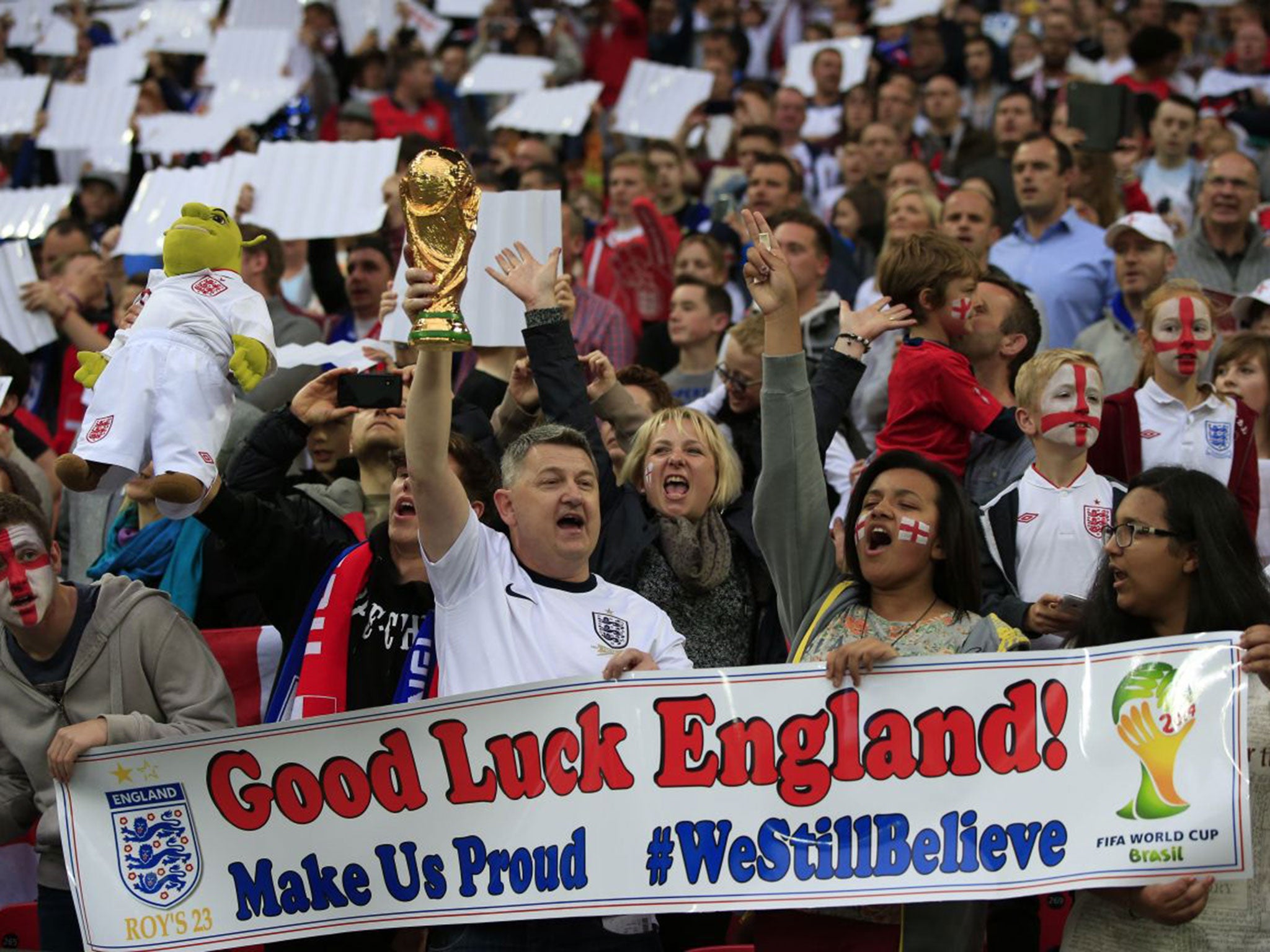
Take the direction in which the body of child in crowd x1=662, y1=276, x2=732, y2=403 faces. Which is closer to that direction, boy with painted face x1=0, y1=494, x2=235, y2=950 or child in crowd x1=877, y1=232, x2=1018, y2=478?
the boy with painted face

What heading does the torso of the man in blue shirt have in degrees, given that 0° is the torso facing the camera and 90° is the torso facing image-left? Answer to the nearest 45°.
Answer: approximately 45°

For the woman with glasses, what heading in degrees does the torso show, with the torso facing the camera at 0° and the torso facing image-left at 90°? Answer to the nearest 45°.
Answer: approximately 45°

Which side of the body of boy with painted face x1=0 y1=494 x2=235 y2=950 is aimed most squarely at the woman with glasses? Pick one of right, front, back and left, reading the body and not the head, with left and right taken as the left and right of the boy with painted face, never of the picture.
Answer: left
